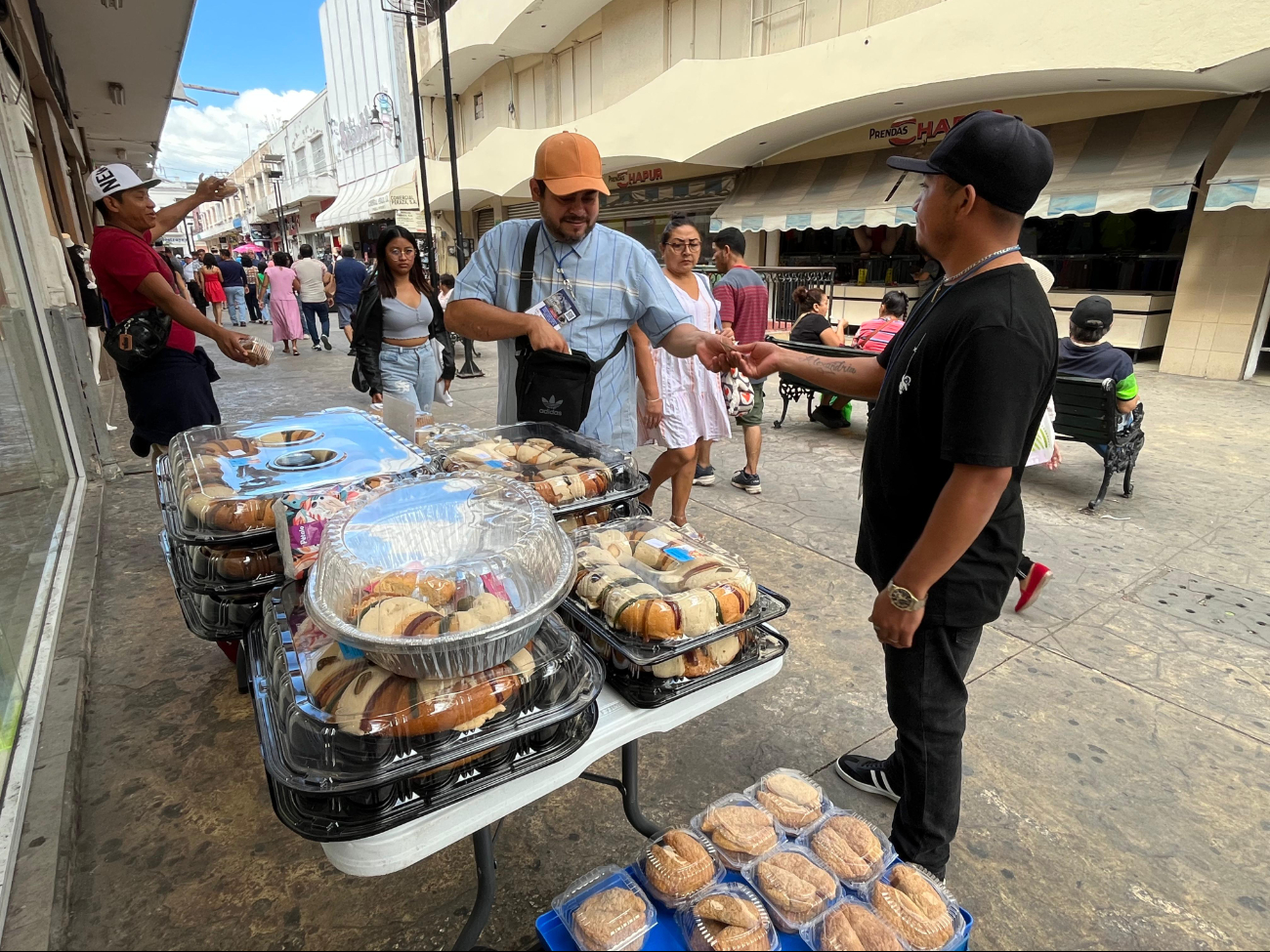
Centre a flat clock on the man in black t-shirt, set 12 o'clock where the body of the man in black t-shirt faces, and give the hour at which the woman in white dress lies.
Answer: The woman in white dress is roughly at 2 o'clock from the man in black t-shirt.

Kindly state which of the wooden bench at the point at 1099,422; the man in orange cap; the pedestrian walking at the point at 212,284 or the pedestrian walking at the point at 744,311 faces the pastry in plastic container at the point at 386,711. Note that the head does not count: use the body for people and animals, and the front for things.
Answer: the man in orange cap

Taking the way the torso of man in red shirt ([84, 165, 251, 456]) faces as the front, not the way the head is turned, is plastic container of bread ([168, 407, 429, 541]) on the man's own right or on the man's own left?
on the man's own right

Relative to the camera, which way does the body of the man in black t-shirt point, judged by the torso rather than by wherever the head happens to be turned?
to the viewer's left

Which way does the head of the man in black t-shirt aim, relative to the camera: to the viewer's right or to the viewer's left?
to the viewer's left

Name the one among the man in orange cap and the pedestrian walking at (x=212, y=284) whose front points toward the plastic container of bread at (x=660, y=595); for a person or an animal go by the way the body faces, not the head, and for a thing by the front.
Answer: the man in orange cap

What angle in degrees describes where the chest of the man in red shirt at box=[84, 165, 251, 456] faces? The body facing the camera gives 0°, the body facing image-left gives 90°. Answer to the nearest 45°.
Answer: approximately 270°

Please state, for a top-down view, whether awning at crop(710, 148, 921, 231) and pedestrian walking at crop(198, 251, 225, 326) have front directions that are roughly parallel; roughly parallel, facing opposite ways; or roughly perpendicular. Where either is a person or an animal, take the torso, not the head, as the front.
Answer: roughly perpendicular

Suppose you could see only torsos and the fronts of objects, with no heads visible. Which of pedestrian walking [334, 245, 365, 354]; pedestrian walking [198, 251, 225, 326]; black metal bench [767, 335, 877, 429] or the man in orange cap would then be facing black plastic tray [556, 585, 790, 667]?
the man in orange cap
